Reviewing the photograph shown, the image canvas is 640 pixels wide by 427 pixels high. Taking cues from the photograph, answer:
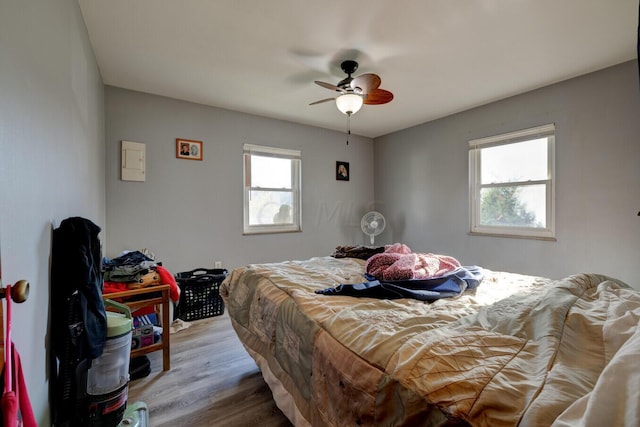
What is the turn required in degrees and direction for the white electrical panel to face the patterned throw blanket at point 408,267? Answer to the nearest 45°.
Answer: approximately 45° to its left

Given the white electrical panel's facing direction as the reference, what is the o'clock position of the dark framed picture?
The dark framed picture is roughly at 9 o'clock from the white electrical panel.

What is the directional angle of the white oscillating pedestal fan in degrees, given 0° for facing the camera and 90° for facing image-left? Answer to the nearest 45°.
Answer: approximately 0°

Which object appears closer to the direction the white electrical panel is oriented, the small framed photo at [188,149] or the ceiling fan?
the ceiling fan

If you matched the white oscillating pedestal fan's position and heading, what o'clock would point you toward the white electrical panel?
The white electrical panel is roughly at 2 o'clock from the white oscillating pedestal fan.

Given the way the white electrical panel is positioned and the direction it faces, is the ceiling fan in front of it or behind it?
in front

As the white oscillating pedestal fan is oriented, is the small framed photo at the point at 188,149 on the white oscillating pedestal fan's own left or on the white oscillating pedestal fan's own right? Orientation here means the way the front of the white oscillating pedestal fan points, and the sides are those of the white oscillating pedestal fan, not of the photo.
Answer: on the white oscillating pedestal fan's own right

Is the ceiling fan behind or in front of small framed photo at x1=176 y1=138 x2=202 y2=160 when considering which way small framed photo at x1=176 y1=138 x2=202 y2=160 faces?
in front
